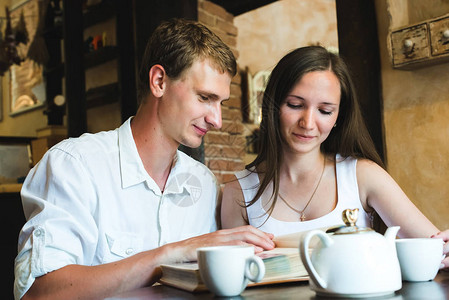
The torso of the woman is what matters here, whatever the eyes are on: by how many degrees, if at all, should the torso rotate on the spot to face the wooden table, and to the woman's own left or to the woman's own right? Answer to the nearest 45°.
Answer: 0° — they already face it

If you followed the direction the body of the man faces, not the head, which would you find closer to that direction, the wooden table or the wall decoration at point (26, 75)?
the wooden table

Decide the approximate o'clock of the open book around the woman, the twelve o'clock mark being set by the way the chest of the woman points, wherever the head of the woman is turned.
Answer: The open book is roughly at 12 o'clock from the woman.

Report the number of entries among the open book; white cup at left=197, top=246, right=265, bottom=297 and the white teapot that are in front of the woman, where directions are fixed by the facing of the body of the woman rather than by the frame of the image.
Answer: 3
